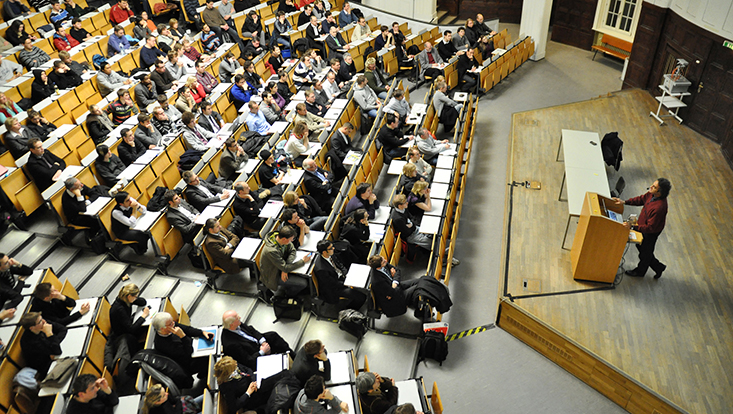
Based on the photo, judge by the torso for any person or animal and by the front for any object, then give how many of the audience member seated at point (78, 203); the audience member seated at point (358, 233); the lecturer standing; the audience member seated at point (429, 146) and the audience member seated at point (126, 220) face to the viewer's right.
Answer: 4

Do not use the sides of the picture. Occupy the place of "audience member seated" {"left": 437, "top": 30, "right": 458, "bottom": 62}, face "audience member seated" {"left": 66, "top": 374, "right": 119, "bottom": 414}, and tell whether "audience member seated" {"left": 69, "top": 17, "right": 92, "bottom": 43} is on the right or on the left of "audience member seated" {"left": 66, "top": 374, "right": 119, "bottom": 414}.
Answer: right

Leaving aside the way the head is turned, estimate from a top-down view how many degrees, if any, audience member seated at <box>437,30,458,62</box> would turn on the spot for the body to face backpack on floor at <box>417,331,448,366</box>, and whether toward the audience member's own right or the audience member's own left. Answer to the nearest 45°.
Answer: approximately 45° to the audience member's own right

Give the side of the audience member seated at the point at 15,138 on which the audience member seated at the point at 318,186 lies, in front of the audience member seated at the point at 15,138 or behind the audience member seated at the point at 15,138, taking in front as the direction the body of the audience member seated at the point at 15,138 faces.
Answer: in front

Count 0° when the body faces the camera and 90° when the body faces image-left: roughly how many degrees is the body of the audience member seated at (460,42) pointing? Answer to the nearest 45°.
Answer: approximately 315°

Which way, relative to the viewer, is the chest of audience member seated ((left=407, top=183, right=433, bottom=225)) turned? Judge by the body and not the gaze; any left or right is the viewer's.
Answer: facing to the right of the viewer

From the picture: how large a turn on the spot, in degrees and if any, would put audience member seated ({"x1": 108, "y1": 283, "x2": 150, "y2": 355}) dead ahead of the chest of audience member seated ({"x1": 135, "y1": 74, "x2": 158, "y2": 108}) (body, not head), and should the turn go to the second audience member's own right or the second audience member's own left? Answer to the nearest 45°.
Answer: approximately 45° to the second audience member's own right

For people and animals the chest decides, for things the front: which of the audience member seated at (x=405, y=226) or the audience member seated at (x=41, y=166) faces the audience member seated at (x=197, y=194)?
the audience member seated at (x=41, y=166)

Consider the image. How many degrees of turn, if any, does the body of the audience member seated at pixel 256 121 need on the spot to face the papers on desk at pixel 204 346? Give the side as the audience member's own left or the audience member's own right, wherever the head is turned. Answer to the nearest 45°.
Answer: approximately 45° to the audience member's own right

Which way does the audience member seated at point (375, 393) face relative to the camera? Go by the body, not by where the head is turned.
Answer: to the viewer's right

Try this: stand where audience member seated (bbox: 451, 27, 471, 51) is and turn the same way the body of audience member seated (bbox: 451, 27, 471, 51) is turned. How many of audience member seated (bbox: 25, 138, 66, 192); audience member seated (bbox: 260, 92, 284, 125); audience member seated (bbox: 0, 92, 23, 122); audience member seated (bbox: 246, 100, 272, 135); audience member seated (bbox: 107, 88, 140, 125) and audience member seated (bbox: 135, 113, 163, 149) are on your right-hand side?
6

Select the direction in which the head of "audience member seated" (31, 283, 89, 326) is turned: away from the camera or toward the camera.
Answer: away from the camera

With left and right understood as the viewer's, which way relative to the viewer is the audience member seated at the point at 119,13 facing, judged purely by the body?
facing the viewer and to the right of the viewer

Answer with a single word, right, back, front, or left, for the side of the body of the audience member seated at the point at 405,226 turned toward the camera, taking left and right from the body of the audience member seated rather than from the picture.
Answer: right

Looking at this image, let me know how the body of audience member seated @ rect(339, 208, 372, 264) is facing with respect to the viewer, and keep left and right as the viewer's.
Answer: facing to the right of the viewer

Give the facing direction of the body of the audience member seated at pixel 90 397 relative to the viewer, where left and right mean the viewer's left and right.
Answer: facing to the right of the viewer

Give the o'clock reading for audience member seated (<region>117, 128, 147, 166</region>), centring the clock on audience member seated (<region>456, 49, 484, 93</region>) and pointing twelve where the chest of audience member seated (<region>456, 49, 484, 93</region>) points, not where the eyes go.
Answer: audience member seated (<region>117, 128, 147, 166</region>) is roughly at 3 o'clock from audience member seated (<region>456, 49, 484, 93</region>).
